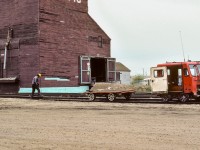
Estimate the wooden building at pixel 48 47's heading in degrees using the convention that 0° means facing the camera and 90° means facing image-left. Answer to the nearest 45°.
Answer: approximately 315°

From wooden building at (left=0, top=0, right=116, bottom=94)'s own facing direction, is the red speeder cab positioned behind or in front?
in front
